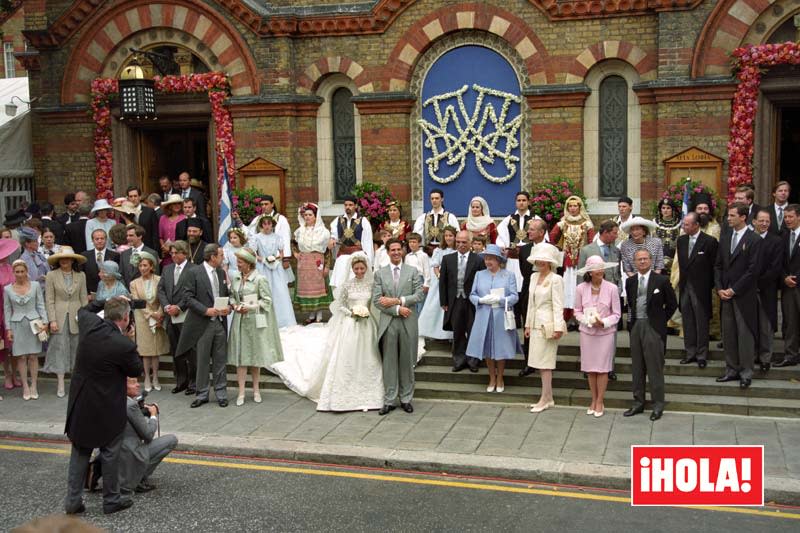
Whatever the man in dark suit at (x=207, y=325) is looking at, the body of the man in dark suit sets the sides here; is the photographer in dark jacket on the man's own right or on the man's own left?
on the man's own right

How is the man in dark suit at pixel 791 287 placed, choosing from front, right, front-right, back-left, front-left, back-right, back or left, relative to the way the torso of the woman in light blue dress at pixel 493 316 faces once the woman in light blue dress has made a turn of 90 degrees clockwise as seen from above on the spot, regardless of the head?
back

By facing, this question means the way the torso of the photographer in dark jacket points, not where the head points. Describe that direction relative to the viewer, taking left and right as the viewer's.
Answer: facing away from the viewer and to the right of the viewer

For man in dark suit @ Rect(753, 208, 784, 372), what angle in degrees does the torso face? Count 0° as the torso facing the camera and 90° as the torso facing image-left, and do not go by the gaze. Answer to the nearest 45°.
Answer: approximately 45°

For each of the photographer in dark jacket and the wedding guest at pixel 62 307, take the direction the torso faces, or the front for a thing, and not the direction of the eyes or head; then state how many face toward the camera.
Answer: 1

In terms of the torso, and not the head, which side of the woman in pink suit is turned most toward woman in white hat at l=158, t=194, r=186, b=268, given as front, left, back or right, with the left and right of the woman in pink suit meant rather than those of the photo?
right

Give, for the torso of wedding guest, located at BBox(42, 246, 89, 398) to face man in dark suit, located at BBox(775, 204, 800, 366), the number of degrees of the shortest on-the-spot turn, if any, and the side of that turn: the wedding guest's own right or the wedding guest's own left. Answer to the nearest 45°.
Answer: approximately 45° to the wedding guest's own left
